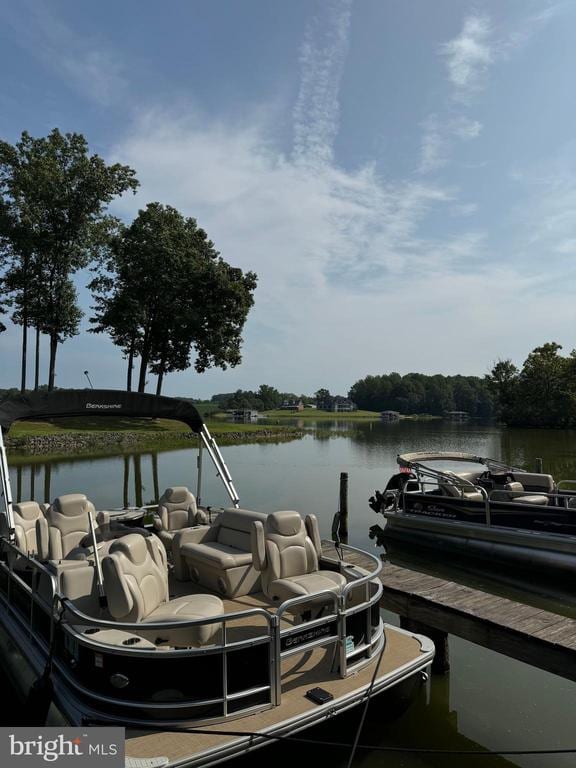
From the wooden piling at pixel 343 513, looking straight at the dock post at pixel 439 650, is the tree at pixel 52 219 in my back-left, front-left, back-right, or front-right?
back-right

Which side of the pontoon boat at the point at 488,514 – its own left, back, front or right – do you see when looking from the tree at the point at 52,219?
back

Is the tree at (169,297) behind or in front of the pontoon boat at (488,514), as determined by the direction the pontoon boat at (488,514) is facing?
behind

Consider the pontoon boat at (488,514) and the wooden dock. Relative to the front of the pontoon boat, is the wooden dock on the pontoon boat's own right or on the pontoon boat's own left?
on the pontoon boat's own right

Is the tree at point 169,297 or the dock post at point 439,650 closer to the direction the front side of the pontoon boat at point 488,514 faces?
the dock post

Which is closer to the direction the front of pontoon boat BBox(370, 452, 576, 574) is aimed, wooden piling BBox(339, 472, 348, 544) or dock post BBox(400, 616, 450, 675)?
the dock post

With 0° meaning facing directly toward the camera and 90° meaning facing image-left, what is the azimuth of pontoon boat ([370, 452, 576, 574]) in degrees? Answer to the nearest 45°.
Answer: approximately 315°
